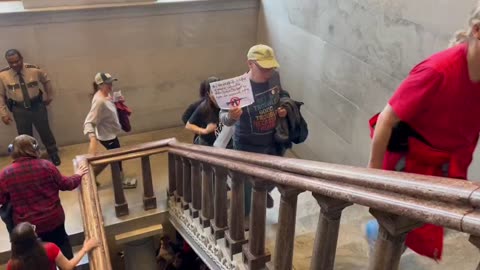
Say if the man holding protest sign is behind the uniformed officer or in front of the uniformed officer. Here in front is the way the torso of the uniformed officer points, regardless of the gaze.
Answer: in front

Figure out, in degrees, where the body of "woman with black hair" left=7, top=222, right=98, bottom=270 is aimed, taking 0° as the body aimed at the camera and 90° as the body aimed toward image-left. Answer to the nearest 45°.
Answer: approximately 180°

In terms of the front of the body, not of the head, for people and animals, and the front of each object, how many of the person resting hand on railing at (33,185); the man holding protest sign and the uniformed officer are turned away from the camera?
1

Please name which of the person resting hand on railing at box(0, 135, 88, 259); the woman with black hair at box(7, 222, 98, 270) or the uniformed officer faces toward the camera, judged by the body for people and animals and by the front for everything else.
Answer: the uniformed officer

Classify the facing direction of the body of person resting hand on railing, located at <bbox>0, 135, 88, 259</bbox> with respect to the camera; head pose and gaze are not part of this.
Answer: away from the camera

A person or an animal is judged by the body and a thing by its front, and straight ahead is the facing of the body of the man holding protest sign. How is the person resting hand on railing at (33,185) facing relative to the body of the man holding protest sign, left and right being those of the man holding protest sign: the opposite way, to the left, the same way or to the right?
the opposite way

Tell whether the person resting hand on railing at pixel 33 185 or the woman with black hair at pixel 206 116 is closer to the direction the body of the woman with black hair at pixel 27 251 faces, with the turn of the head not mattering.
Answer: the person resting hand on railing

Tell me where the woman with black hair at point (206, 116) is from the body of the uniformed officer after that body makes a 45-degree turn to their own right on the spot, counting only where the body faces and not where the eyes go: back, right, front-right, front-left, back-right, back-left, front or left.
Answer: left

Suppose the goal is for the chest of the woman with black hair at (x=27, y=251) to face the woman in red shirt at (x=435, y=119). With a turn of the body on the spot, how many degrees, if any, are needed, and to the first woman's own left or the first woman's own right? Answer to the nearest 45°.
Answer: approximately 135° to the first woman's own right

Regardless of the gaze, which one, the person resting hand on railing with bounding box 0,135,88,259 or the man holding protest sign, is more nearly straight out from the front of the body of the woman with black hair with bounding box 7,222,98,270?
the person resting hand on railing

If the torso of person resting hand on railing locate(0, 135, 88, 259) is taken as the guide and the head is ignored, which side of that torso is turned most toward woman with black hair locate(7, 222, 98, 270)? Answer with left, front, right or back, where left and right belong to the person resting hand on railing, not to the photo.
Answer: back

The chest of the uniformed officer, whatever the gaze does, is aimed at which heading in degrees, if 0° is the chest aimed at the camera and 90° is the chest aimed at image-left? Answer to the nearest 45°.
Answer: approximately 0°
